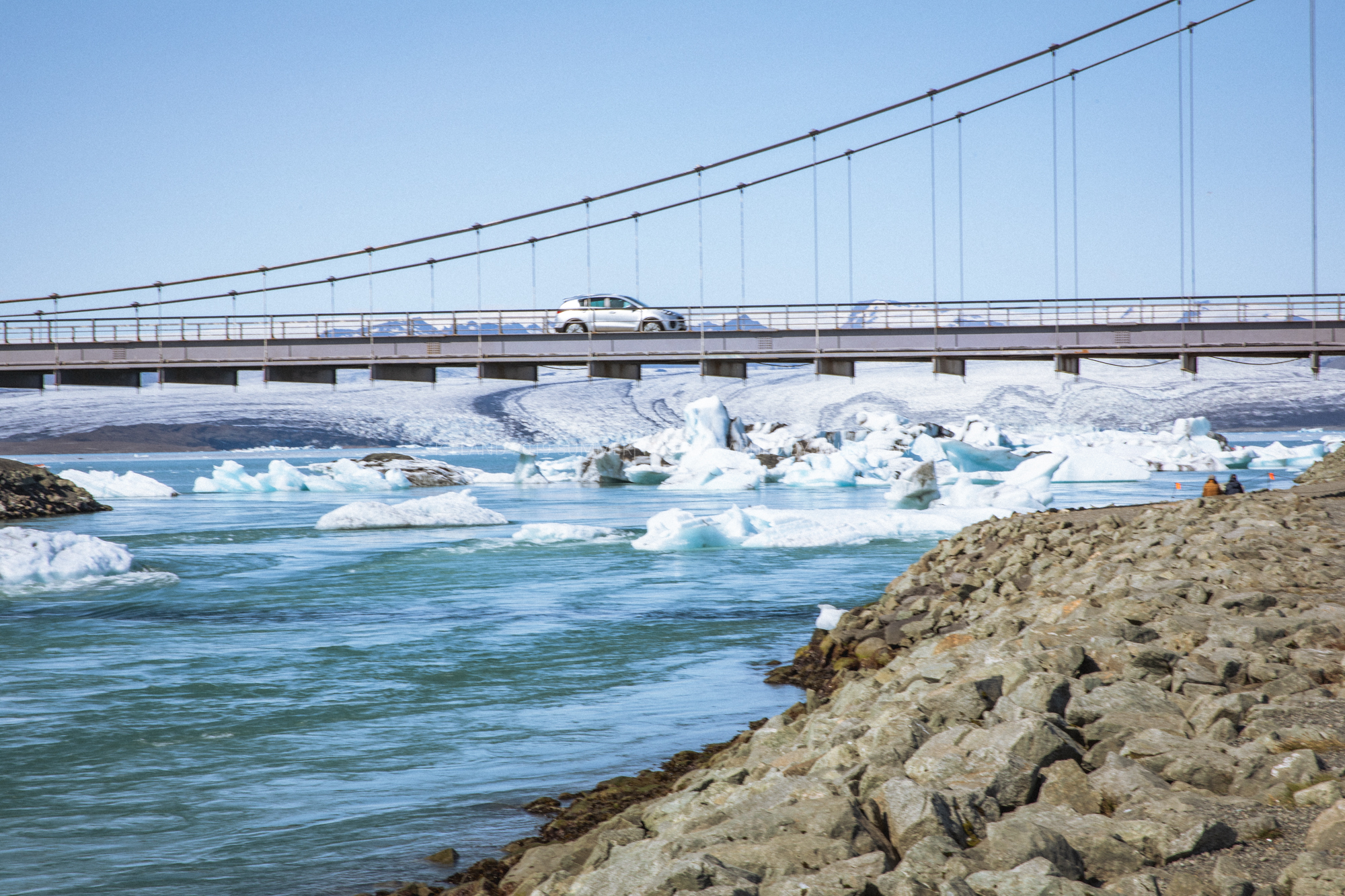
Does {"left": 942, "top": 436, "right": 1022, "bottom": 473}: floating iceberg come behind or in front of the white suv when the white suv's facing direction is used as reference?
in front

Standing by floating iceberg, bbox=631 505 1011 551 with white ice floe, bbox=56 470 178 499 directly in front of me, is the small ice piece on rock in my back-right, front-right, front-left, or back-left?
back-left

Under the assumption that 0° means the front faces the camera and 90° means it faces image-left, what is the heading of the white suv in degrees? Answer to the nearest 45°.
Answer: approximately 270°

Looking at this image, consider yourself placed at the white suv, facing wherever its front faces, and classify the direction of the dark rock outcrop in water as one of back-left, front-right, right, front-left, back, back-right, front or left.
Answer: back

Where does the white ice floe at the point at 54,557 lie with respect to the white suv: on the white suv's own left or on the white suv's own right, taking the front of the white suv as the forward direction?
on the white suv's own right

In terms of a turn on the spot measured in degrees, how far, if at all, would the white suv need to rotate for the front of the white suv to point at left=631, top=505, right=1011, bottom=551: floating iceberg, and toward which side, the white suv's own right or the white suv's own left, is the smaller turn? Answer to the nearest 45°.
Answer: approximately 90° to the white suv's own right

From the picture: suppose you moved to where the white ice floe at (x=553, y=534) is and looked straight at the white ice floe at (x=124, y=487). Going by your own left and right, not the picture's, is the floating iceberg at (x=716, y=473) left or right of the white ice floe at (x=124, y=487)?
right

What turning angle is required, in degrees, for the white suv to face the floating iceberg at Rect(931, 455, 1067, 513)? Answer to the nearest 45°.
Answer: approximately 45° to its right

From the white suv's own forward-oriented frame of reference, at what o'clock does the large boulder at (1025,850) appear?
The large boulder is roughly at 3 o'clock from the white suv.

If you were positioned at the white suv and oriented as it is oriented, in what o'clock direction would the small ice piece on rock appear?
The small ice piece on rock is roughly at 3 o'clock from the white suv.
